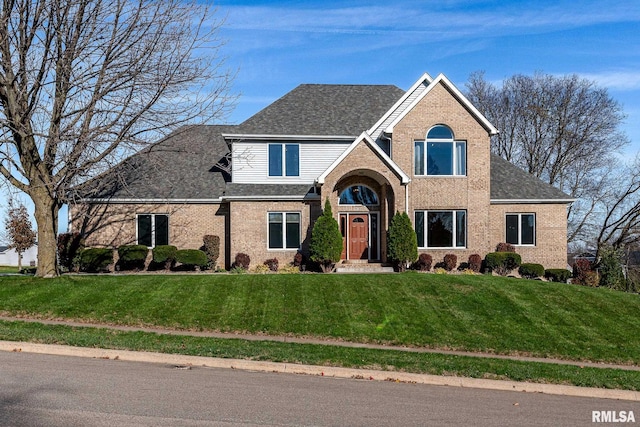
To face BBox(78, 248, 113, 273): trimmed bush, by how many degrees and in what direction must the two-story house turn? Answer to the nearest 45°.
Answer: approximately 90° to its right

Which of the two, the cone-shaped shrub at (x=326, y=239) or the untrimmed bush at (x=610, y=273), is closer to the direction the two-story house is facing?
the cone-shaped shrub

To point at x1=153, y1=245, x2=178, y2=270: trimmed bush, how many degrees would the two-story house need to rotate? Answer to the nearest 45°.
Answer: approximately 90° to its right

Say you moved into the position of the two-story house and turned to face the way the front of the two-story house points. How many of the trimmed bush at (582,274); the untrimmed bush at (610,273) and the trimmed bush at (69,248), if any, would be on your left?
2

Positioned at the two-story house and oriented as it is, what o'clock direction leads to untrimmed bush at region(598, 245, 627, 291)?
The untrimmed bush is roughly at 9 o'clock from the two-story house.

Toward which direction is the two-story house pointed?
toward the camera

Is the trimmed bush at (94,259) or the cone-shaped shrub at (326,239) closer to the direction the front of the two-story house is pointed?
the cone-shaped shrub

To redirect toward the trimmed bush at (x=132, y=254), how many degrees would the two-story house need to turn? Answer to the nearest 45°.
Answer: approximately 90° to its right

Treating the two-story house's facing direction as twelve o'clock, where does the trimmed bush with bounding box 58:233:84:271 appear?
The trimmed bush is roughly at 3 o'clock from the two-story house.

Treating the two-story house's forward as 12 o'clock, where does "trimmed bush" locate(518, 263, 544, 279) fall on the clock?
The trimmed bush is roughly at 9 o'clock from the two-story house.

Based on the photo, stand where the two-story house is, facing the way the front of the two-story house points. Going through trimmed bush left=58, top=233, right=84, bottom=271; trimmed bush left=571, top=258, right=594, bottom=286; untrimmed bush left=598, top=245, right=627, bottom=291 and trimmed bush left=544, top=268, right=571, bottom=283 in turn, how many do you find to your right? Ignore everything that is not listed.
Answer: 1

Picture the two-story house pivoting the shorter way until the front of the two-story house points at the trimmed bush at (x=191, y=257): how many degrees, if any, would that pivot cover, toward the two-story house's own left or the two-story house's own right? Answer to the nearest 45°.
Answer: approximately 90° to the two-story house's own right

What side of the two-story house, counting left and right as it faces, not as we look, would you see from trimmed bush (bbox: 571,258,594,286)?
left
